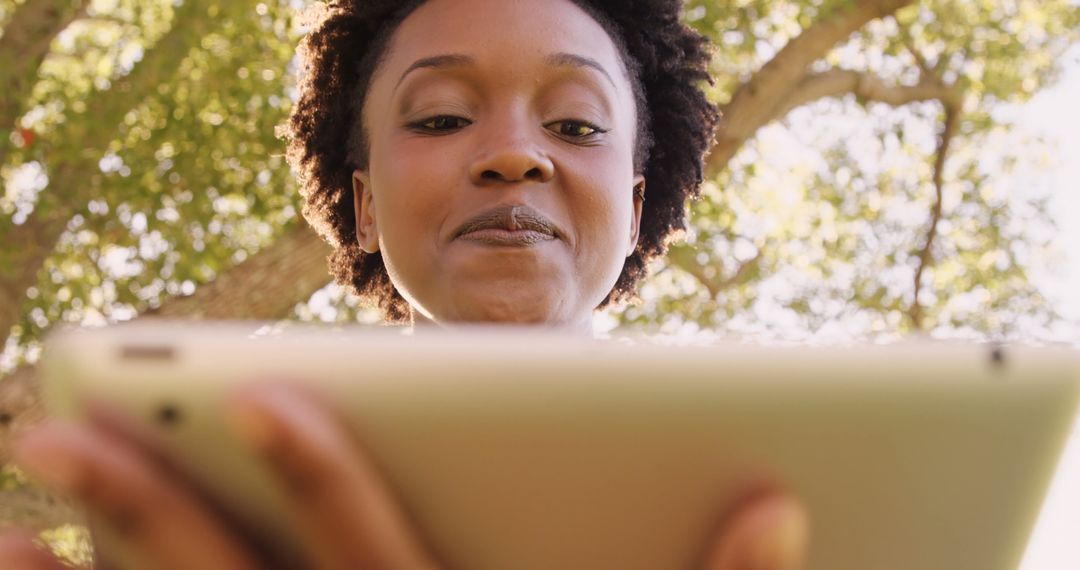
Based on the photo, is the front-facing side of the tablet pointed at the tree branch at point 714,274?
yes

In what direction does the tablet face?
away from the camera

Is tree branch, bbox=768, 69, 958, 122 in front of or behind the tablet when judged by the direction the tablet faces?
in front

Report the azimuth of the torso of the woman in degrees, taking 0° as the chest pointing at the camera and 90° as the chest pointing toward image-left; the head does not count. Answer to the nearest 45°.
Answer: approximately 0°

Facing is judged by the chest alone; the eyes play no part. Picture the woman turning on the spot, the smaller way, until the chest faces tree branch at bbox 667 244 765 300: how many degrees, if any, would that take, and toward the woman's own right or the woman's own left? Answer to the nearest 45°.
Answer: approximately 180°

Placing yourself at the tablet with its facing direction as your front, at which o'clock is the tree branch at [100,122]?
The tree branch is roughly at 11 o'clock from the tablet.

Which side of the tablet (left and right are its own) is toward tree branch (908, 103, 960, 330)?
front

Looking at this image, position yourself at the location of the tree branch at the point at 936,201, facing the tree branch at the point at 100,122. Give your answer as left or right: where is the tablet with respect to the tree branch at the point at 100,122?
left
